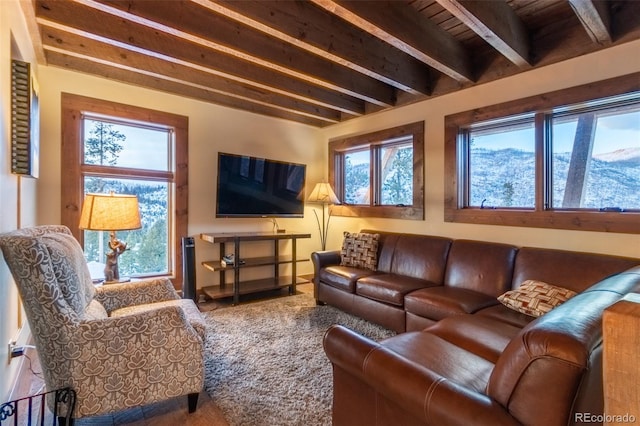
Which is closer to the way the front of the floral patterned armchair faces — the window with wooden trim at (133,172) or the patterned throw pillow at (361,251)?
the patterned throw pillow

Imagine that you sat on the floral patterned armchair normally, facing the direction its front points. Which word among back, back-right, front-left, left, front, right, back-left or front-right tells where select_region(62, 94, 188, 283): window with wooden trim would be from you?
left

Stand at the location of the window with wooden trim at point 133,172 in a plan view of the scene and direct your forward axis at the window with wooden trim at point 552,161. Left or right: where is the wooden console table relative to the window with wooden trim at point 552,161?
left

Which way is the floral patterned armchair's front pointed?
to the viewer's right

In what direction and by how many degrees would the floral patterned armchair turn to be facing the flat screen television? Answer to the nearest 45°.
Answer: approximately 45° to its left

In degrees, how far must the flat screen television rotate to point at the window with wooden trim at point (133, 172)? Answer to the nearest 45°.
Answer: approximately 135° to its right

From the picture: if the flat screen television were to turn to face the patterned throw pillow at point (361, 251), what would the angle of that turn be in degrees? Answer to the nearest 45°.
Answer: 0° — it already faces it

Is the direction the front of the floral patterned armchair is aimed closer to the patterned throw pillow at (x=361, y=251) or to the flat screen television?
the patterned throw pillow

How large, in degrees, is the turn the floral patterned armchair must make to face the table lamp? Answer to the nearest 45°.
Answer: approximately 90° to its left

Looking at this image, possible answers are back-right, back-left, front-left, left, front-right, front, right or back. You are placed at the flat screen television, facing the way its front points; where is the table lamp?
right
